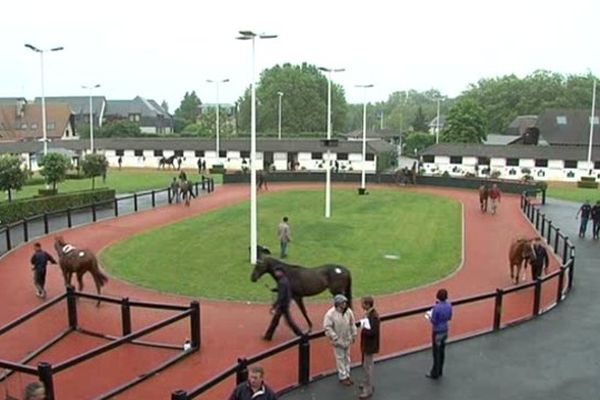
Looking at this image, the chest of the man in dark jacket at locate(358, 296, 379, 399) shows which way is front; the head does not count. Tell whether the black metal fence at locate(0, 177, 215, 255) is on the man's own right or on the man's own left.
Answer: on the man's own right

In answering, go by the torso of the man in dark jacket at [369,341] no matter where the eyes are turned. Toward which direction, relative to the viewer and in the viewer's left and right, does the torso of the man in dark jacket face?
facing to the left of the viewer

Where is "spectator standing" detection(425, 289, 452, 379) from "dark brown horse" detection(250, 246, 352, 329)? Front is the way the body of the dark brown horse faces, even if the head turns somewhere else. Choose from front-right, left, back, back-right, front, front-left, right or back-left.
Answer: back-left

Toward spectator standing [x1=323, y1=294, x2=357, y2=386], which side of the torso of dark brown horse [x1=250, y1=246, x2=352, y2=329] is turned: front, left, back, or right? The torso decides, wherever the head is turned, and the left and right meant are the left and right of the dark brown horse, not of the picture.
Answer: left

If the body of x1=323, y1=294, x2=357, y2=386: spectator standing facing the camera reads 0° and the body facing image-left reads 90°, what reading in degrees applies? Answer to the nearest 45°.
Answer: approximately 315°

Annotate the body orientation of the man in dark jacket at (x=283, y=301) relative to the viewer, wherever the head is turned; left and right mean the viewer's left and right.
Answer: facing to the left of the viewer

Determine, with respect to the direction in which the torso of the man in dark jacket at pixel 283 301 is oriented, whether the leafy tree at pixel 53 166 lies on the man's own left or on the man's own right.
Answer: on the man's own right

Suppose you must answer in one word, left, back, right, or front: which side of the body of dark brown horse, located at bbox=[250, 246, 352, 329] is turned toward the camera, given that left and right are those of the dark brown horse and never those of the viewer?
left

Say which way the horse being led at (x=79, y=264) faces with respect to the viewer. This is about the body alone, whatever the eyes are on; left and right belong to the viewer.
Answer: facing away from the viewer and to the left of the viewer

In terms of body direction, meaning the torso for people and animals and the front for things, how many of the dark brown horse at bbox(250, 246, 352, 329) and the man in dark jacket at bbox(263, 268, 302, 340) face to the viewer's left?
2

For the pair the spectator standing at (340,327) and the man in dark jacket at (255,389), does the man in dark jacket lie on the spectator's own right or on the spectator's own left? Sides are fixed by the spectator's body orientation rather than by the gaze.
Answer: on the spectator's own right

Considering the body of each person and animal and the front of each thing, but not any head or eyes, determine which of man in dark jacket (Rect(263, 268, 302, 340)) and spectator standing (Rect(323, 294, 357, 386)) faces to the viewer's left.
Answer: the man in dark jacket

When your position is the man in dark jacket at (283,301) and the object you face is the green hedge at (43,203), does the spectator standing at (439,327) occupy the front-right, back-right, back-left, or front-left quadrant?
back-right

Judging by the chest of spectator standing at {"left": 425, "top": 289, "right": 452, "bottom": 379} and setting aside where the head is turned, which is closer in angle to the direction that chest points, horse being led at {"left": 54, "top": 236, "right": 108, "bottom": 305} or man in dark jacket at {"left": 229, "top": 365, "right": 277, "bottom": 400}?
the horse being led

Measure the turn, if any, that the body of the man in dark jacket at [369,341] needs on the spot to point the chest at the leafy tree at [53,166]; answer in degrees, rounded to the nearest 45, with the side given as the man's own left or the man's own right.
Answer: approximately 45° to the man's own right
